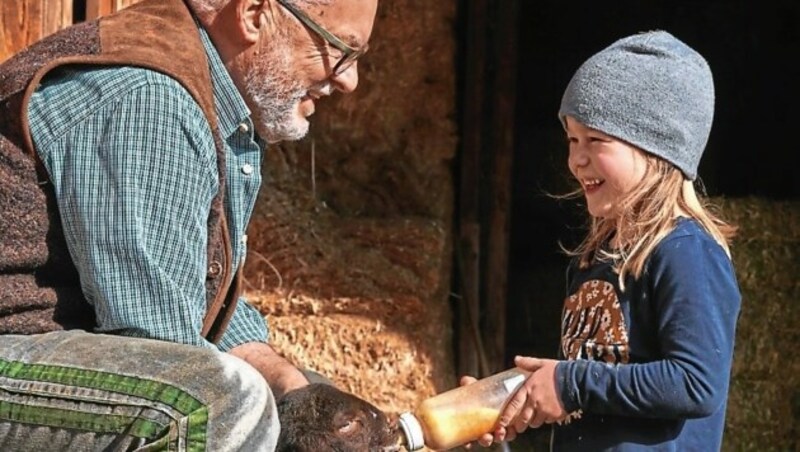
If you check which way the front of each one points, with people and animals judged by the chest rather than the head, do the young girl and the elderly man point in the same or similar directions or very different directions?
very different directions

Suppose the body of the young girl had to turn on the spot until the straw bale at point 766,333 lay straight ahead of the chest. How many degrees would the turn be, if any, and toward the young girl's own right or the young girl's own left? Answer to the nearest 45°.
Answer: approximately 135° to the young girl's own right

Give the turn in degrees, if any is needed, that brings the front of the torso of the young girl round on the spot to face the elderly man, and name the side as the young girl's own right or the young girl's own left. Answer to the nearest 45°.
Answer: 0° — they already face them

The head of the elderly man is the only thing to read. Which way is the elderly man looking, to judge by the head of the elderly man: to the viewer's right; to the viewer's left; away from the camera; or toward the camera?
to the viewer's right

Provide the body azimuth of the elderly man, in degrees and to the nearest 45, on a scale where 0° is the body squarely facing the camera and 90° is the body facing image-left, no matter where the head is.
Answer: approximately 270°

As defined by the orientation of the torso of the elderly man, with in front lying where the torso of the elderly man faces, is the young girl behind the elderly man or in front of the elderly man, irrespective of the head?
in front

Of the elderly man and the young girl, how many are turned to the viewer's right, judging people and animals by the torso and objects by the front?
1

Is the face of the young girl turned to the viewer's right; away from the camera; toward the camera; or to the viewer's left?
to the viewer's left

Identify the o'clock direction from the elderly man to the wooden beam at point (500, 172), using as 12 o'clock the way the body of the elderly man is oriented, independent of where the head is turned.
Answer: The wooden beam is roughly at 10 o'clock from the elderly man.

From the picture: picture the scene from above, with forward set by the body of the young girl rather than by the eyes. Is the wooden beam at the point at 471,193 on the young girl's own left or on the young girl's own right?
on the young girl's own right

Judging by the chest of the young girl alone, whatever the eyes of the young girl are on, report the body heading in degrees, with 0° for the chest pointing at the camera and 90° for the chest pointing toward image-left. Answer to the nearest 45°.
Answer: approximately 45°

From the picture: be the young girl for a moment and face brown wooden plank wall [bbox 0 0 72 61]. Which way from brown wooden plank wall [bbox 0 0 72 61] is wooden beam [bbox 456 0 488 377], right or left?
right
